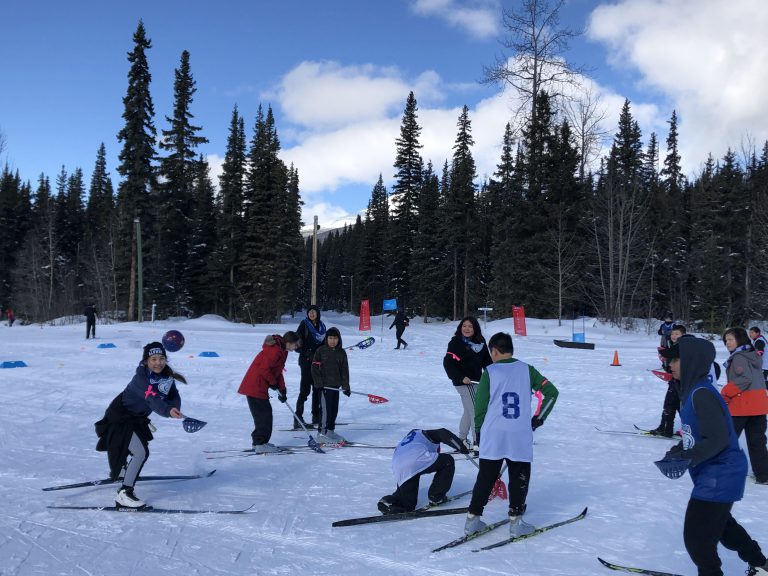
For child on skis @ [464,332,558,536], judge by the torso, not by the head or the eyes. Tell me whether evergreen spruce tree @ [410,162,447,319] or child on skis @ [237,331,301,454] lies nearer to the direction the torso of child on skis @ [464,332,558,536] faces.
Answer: the evergreen spruce tree

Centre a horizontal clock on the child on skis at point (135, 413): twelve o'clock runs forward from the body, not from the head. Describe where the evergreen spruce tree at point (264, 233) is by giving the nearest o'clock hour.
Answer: The evergreen spruce tree is roughly at 8 o'clock from the child on skis.

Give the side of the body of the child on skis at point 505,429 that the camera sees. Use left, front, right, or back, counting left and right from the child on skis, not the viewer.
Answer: back

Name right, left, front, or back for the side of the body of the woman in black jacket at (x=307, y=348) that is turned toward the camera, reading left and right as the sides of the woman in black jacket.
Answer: front

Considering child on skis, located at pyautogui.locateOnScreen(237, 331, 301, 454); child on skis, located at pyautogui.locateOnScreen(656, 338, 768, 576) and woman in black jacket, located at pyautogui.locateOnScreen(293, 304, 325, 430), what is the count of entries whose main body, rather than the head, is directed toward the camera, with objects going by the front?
1

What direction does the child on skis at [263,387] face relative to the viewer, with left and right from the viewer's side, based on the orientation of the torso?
facing to the right of the viewer

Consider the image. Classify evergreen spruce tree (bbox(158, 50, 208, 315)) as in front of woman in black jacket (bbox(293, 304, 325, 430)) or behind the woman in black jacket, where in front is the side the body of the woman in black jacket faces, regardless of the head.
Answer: behind

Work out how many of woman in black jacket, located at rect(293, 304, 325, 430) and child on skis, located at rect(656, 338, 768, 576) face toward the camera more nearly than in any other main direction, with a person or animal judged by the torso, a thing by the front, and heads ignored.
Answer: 1

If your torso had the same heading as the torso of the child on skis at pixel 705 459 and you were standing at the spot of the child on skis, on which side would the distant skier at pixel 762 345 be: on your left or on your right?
on your right

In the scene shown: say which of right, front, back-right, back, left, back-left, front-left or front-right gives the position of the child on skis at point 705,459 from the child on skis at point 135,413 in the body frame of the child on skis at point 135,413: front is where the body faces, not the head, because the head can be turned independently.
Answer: front

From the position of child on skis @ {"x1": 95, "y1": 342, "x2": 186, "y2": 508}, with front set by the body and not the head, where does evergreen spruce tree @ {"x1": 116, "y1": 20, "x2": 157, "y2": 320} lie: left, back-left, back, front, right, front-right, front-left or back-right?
back-left

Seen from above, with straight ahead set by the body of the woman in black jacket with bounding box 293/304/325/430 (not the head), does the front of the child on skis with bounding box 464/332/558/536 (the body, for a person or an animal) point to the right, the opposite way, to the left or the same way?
the opposite way

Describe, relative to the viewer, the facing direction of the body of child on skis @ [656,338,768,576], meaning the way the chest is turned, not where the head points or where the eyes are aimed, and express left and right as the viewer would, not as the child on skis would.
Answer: facing to the left of the viewer

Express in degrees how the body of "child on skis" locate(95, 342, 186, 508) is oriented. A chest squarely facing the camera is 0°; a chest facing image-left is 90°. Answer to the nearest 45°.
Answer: approximately 315°

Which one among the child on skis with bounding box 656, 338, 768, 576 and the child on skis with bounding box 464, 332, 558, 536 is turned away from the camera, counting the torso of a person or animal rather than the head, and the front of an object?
the child on skis with bounding box 464, 332, 558, 536

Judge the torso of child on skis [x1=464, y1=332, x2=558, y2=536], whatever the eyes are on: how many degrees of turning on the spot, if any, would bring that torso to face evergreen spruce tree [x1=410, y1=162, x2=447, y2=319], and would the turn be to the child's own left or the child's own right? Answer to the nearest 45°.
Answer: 0° — they already face it
